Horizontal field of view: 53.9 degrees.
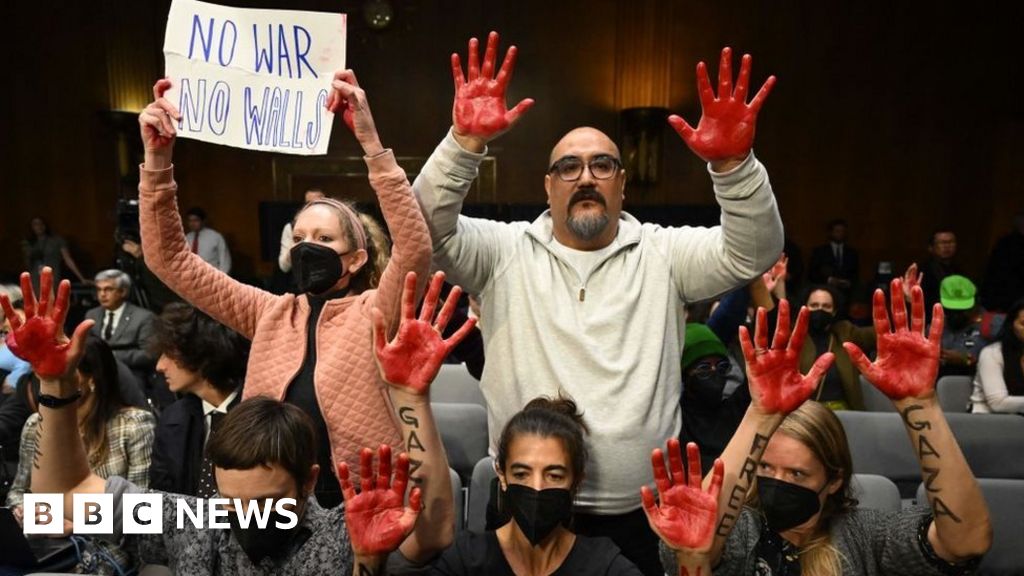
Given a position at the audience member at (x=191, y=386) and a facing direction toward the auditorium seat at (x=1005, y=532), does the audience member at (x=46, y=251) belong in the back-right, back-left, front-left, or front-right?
back-left

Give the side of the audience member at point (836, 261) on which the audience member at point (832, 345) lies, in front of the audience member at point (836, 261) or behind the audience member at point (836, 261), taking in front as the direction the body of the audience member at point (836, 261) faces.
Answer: in front

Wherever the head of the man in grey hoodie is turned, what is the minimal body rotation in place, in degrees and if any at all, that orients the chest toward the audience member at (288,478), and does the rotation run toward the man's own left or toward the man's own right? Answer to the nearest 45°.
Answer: approximately 45° to the man's own right

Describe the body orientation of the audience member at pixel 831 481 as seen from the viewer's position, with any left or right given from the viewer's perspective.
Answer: facing the viewer and to the left of the viewer
